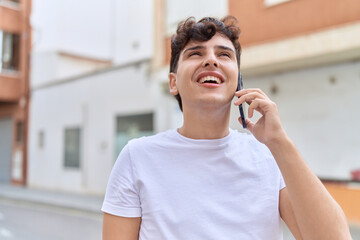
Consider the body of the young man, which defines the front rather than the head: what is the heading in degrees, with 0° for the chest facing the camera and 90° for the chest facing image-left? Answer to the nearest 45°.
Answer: approximately 0°
